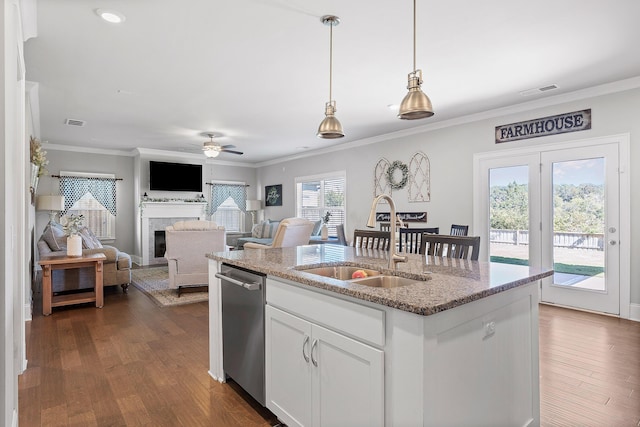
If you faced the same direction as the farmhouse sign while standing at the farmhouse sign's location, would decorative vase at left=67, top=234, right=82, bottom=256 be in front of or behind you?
in front

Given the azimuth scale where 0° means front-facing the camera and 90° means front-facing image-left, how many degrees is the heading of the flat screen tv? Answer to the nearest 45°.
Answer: approximately 0°

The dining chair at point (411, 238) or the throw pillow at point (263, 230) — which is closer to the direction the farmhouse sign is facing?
the dining chair

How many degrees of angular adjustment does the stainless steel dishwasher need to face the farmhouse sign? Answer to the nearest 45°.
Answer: approximately 135° to its left

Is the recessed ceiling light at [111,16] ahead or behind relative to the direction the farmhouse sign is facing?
ahead

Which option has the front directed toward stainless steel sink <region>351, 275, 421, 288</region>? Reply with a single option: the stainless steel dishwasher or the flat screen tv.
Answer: the flat screen tv

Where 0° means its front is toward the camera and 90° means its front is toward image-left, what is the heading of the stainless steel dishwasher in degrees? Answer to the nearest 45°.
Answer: approximately 45°

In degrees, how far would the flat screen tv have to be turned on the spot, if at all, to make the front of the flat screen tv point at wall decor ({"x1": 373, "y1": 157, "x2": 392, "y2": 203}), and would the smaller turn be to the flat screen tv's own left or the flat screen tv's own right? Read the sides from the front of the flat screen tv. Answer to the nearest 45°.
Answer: approximately 45° to the flat screen tv's own left

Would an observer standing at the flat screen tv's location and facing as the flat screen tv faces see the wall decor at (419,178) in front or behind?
in front

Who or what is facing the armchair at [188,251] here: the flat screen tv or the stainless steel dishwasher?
the flat screen tv

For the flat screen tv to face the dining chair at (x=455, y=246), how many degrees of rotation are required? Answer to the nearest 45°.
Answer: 0° — it already faces it

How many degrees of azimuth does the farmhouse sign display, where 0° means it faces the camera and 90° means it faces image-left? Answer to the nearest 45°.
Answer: approximately 45°

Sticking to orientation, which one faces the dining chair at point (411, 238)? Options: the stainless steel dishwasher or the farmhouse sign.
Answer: the farmhouse sign
